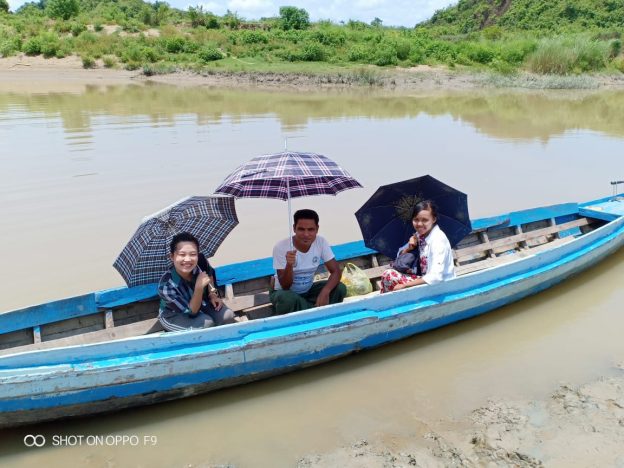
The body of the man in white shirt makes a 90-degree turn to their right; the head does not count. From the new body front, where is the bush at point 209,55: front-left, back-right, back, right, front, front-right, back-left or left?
right

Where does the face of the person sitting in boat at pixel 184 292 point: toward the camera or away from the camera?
toward the camera

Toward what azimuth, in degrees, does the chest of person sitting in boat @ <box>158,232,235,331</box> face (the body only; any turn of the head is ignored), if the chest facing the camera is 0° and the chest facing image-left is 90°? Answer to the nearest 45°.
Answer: approximately 315°

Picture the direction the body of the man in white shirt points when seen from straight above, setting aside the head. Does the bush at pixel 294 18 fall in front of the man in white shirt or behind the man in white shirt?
behind

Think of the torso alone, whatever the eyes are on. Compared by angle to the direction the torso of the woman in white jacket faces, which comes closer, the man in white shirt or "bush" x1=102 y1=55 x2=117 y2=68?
the man in white shirt

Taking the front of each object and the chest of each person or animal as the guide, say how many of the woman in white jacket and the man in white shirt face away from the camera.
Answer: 0

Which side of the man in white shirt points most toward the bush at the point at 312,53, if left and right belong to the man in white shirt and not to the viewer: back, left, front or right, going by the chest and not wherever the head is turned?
back

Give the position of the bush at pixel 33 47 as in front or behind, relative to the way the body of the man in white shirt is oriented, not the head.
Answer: behind

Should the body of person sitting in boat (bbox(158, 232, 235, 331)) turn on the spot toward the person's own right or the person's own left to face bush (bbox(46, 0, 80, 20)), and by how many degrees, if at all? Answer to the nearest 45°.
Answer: approximately 135° to the person's own left

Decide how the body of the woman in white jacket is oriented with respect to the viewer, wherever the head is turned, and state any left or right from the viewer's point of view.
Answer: facing the viewer and to the left of the viewer

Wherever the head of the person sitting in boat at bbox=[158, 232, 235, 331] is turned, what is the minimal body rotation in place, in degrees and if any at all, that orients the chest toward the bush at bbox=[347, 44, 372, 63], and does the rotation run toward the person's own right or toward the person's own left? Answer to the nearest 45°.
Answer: approximately 135° to the person's own left

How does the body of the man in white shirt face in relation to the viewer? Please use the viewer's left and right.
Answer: facing the viewer
